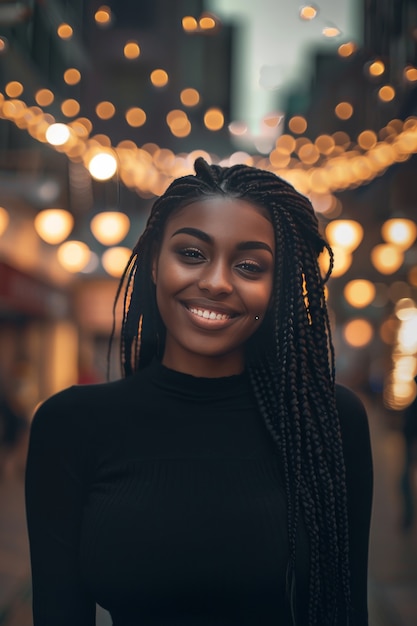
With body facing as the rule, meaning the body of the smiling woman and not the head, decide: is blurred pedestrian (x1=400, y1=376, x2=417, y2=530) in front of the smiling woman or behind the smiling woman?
behind

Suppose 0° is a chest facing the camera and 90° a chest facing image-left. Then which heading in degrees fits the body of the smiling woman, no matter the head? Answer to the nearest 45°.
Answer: approximately 0°
